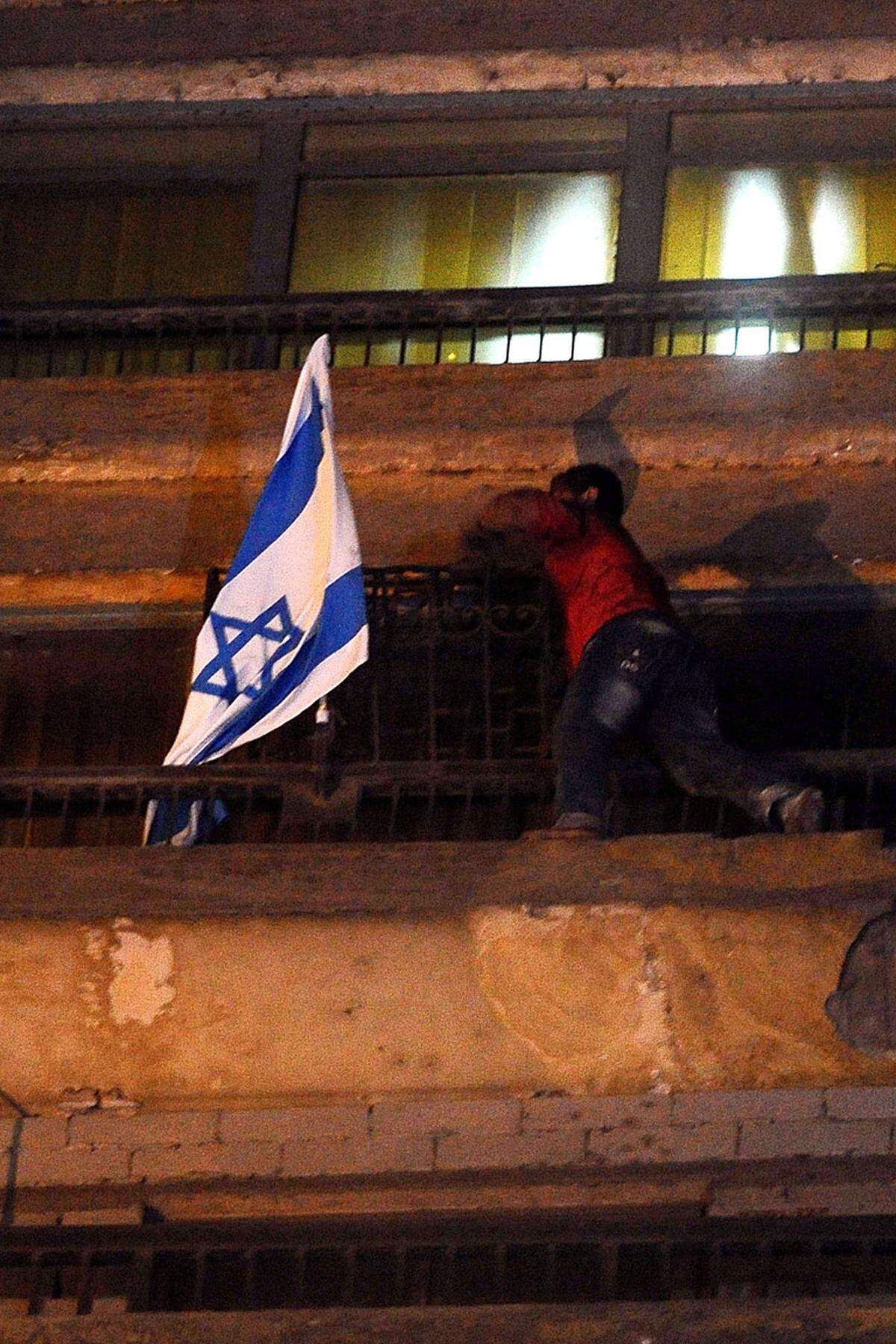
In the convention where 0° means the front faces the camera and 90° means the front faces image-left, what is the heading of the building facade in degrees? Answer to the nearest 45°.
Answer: approximately 0°
